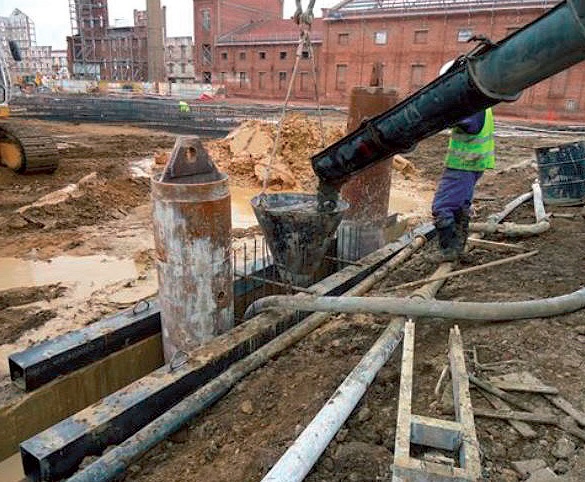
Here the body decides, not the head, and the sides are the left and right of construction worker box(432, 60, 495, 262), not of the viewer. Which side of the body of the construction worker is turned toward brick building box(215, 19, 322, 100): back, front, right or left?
right

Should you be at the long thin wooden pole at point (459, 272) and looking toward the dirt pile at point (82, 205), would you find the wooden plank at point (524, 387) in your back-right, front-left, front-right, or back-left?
back-left

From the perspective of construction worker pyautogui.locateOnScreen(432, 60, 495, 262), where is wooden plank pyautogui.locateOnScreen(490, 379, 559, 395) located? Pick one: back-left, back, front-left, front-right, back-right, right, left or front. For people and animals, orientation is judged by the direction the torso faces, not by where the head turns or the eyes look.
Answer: left

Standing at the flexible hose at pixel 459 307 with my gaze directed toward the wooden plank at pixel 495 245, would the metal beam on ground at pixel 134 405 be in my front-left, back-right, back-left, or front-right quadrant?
back-left

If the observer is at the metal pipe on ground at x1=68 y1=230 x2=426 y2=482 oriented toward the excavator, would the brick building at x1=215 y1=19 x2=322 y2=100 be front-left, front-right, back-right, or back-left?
front-right

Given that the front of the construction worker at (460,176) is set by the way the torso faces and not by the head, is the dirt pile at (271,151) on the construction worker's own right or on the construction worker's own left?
on the construction worker's own right

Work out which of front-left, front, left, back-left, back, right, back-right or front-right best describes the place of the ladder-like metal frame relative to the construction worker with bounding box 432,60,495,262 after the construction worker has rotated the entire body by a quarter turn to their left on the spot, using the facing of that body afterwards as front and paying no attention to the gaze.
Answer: front

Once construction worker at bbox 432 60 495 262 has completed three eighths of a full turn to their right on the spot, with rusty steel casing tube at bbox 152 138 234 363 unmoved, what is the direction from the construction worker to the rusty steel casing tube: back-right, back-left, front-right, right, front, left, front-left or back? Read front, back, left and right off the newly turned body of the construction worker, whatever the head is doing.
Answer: back

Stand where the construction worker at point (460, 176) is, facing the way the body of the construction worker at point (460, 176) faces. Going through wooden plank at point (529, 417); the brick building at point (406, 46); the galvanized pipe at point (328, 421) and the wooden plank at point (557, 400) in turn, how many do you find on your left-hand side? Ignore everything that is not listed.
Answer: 3

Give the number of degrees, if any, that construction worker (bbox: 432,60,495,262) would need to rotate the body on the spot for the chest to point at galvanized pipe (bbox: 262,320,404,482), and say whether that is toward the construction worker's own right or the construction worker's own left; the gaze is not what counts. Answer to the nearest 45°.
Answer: approximately 90° to the construction worker's own left

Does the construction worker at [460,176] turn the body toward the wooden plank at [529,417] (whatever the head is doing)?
no

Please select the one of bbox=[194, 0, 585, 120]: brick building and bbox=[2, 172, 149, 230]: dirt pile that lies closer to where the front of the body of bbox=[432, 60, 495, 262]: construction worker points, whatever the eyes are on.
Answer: the dirt pile

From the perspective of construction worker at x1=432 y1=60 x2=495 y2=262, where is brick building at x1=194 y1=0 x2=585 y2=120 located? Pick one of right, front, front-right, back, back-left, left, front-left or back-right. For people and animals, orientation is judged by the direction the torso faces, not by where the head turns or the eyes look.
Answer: right

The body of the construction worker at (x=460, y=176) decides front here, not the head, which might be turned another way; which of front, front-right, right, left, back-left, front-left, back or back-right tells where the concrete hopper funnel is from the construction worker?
front-left

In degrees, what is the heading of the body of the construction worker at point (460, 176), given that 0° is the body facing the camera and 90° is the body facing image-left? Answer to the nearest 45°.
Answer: approximately 90°

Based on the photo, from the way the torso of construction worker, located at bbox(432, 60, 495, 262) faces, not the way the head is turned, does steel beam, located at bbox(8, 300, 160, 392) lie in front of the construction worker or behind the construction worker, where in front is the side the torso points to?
in front
